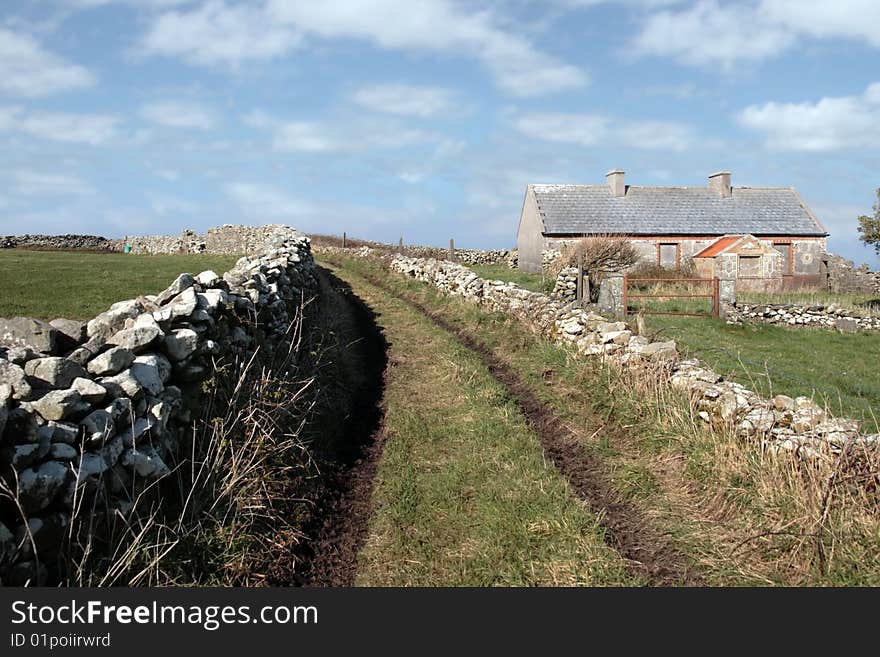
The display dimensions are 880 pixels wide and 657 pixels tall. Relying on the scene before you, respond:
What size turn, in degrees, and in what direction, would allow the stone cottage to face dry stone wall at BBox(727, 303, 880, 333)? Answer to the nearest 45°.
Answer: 0° — it already faces it

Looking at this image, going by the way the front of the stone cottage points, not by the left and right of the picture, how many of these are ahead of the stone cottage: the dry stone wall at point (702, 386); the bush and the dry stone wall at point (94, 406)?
3

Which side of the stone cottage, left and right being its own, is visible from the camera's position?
front

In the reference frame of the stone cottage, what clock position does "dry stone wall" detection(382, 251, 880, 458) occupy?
The dry stone wall is roughly at 12 o'clock from the stone cottage.

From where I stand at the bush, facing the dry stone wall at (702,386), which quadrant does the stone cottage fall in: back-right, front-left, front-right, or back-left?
back-left

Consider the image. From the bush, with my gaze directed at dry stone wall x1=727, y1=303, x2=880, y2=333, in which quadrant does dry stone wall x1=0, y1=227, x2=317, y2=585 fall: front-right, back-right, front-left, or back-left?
front-right

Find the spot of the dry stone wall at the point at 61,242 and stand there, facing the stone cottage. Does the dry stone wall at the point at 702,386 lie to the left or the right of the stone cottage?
right

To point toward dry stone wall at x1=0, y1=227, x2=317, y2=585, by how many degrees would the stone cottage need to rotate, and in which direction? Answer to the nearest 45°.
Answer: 0° — it already faces it

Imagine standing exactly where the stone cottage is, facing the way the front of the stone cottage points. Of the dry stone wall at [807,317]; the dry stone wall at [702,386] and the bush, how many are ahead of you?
3

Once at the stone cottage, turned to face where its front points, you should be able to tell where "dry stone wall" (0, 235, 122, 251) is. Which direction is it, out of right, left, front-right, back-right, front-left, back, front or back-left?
right

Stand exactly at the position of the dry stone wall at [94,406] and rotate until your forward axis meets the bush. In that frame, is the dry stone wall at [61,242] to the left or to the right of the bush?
left

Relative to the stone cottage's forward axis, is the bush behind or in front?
in front

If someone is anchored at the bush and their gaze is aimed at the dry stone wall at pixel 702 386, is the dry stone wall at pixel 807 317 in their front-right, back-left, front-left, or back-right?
front-left
